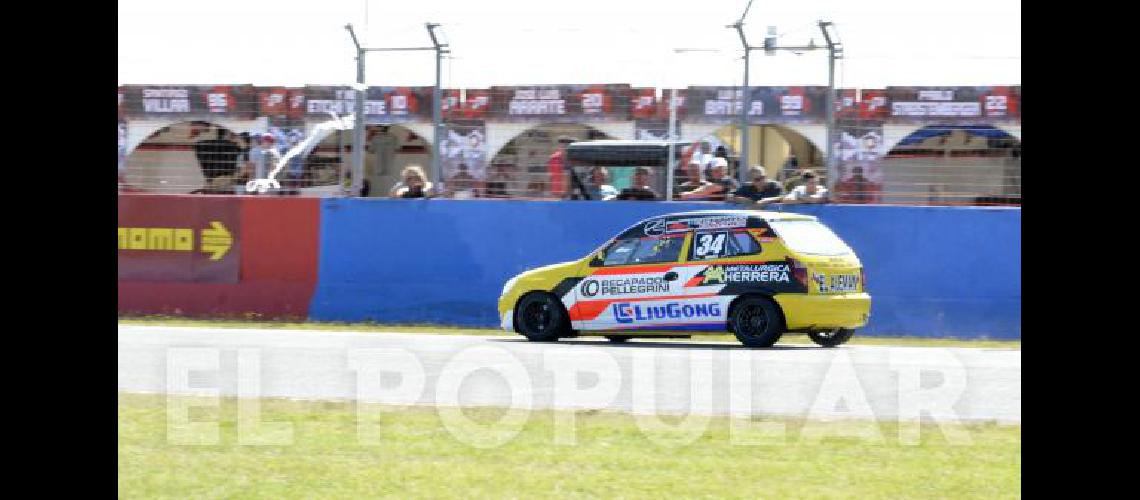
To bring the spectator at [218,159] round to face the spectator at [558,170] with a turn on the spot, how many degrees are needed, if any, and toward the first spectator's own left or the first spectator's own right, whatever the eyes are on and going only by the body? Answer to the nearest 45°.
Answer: approximately 45° to the first spectator's own left

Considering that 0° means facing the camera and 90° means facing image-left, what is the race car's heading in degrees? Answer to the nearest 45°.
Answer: approximately 135°

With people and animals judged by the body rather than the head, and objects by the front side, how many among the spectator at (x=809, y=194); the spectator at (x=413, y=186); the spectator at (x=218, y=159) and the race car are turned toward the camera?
3

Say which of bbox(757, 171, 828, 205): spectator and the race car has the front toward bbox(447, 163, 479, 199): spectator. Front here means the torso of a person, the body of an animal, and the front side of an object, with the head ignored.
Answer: the race car

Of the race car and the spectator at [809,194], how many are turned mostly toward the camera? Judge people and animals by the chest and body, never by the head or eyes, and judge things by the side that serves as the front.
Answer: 1

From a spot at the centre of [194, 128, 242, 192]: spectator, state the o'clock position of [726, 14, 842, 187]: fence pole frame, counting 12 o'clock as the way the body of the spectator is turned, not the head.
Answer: The fence pole frame is roughly at 10 o'clock from the spectator.
